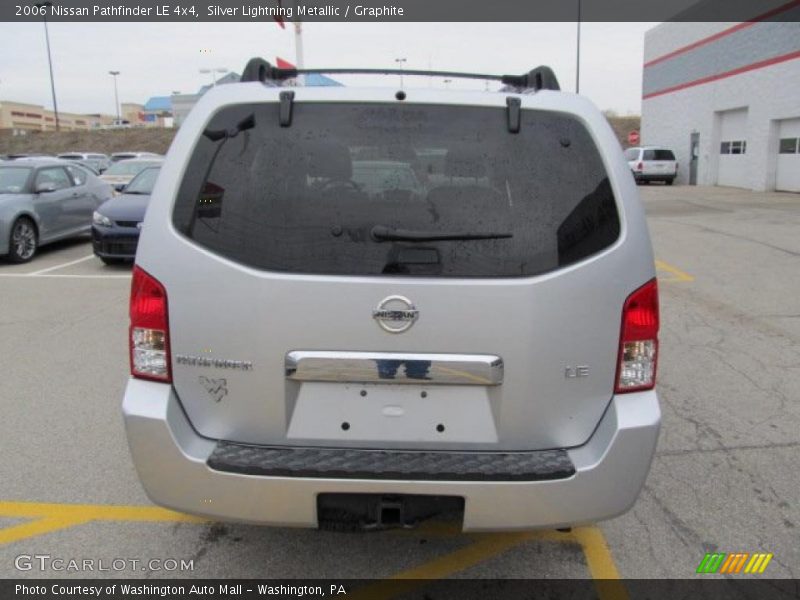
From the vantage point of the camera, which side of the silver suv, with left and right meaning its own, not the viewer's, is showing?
back

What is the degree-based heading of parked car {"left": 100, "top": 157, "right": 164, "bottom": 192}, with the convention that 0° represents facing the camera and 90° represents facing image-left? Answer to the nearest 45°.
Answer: approximately 45°

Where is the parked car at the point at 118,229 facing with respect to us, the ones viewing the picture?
facing the viewer and to the left of the viewer

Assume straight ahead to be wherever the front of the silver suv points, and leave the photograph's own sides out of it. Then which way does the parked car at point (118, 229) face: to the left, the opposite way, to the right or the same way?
the opposite way

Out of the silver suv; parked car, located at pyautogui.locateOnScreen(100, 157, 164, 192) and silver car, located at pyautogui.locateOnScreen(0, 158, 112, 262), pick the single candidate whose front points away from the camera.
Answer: the silver suv

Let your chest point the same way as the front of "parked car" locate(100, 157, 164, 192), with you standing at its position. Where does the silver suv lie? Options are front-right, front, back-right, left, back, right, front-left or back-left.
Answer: front-left

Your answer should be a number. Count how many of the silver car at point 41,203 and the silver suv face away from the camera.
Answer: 1

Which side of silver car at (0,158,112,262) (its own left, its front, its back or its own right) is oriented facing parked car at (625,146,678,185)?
back

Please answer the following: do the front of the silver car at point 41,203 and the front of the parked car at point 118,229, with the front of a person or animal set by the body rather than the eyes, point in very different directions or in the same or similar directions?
same or similar directions

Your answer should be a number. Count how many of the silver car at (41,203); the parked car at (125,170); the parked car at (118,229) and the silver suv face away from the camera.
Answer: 1

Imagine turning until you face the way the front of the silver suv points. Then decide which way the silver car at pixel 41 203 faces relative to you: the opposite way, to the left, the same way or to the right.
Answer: the opposite way

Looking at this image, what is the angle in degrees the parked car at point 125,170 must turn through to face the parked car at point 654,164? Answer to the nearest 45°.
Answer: approximately 135° to its left

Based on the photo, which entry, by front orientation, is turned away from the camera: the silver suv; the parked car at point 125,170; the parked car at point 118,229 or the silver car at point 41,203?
the silver suv

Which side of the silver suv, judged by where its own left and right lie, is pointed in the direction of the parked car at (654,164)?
front
